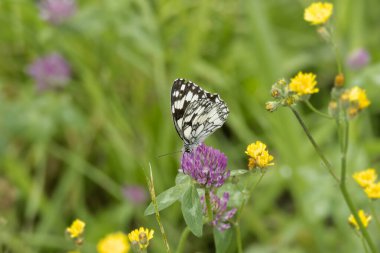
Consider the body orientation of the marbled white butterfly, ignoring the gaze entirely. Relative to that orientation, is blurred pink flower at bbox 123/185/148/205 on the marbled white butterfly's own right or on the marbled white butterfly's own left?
on the marbled white butterfly's own right

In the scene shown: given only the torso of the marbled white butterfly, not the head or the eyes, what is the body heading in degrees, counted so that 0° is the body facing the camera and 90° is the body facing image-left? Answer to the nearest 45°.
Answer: approximately 90°
